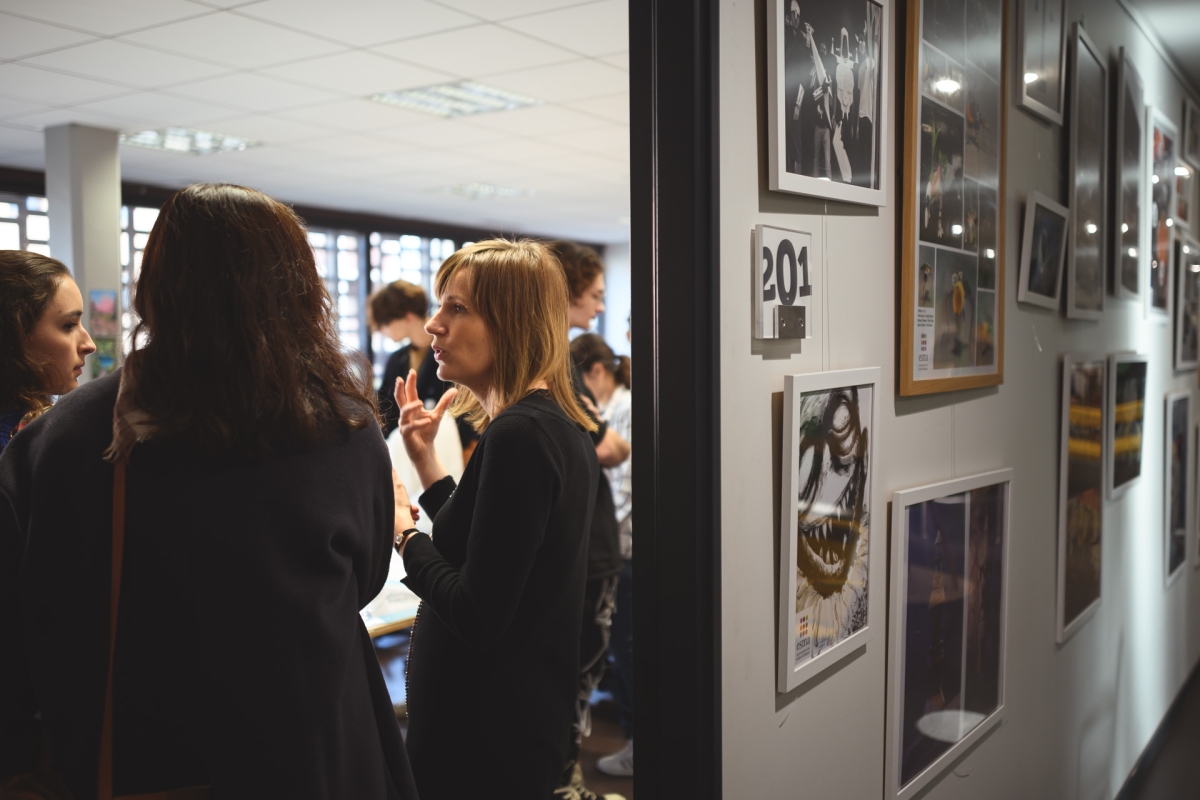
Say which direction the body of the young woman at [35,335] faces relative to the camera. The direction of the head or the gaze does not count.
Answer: to the viewer's right

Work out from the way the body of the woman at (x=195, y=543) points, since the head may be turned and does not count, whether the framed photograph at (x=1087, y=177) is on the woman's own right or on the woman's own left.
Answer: on the woman's own right

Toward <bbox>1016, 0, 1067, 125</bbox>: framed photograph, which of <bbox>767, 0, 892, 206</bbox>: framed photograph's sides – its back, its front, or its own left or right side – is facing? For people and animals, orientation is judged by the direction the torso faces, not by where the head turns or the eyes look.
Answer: left

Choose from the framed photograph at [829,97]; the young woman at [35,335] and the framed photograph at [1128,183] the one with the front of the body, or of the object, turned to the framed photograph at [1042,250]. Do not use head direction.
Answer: the young woman

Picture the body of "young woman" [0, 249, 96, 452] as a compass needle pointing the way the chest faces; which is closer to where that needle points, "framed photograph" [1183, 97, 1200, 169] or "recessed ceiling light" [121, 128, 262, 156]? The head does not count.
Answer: the framed photograph

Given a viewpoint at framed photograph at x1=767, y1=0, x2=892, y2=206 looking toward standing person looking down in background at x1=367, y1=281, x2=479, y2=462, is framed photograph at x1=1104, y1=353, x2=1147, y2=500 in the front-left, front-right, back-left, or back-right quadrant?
front-right

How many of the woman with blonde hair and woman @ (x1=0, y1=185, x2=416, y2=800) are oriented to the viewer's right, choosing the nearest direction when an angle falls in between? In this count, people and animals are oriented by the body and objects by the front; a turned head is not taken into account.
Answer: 0

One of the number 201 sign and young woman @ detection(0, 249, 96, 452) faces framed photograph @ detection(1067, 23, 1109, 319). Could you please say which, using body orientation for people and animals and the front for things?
the young woman

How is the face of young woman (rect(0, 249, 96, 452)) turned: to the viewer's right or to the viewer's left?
to the viewer's right

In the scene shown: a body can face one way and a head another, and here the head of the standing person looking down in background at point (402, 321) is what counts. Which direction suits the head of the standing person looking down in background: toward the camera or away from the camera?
toward the camera
